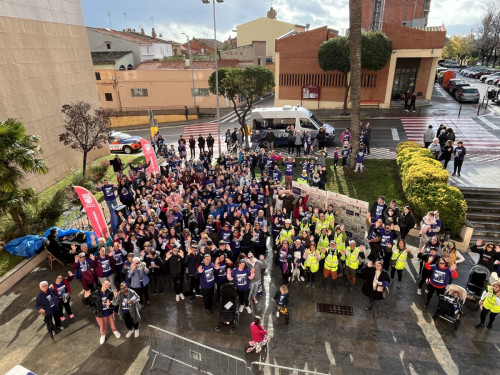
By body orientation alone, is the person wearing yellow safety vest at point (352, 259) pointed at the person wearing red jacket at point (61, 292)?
no

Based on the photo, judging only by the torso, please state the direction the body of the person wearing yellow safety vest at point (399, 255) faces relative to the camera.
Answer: toward the camera

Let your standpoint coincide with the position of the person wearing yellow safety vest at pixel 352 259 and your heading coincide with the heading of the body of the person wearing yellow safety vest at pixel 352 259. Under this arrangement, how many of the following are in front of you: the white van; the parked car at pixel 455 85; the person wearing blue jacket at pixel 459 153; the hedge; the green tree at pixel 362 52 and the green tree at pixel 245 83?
0

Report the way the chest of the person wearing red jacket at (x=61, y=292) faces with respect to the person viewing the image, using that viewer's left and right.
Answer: facing the viewer

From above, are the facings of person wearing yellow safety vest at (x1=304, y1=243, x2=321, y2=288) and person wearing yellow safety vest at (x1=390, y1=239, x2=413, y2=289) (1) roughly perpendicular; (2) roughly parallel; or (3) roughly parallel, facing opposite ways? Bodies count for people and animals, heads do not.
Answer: roughly parallel

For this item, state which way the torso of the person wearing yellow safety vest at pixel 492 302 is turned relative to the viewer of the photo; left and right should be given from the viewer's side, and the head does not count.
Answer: facing the viewer and to the left of the viewer

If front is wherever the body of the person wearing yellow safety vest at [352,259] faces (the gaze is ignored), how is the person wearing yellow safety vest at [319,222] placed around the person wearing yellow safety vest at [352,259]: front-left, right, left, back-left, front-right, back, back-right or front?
back-right

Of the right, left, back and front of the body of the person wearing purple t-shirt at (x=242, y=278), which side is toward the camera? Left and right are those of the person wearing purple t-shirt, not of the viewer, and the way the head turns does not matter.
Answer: front

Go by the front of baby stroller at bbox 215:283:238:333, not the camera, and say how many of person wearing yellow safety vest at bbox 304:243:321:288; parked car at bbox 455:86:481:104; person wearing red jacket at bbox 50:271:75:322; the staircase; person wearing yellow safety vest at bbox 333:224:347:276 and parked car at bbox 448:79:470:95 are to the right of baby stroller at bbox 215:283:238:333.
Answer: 1

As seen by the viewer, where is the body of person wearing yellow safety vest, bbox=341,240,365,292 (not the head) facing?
toward the camera

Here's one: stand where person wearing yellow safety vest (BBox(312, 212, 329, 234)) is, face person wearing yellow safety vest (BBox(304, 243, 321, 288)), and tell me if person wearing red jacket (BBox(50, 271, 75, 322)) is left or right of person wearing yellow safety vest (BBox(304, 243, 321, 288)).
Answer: right

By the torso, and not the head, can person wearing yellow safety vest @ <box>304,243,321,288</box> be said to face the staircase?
no

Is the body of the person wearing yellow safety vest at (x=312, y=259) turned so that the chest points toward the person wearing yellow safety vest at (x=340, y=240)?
no

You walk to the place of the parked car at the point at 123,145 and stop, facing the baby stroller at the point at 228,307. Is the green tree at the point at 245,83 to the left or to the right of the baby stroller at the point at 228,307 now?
left

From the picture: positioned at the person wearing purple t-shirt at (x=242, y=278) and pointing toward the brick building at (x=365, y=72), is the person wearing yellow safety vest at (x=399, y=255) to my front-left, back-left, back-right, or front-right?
front-right

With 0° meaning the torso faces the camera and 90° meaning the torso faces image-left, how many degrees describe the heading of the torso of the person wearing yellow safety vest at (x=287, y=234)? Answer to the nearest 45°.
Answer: approximately 0°

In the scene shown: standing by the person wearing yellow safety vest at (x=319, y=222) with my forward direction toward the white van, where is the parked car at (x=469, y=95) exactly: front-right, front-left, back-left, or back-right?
front-right

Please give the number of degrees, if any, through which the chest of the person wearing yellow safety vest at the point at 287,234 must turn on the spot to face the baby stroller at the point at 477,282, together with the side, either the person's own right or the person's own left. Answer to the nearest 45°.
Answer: approximately 90° to the person's own left
